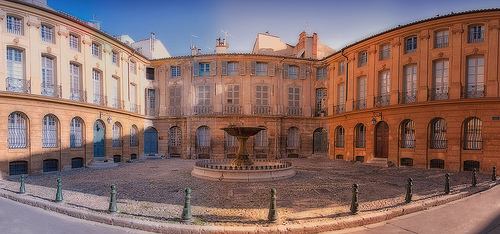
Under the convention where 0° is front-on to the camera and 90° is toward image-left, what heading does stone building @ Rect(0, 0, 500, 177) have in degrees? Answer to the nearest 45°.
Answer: approximately 0°
